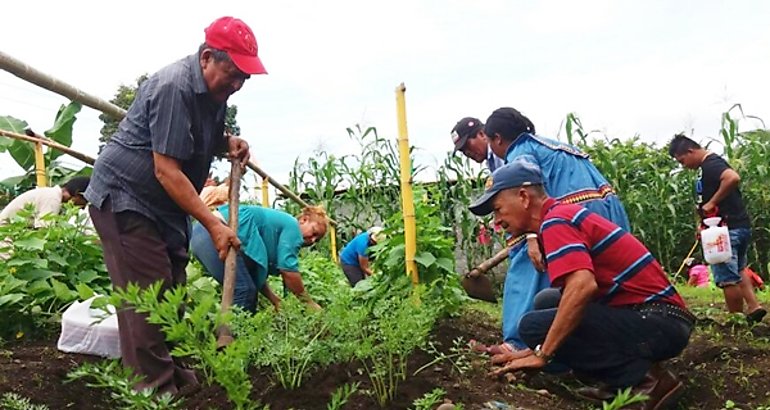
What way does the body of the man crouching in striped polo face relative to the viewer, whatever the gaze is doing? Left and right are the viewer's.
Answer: facing to the left of the viewer

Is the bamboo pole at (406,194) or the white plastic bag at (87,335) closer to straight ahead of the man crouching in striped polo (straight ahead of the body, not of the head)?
the white plastic bag

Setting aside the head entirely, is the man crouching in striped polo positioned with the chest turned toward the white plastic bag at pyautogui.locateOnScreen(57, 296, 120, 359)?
yes

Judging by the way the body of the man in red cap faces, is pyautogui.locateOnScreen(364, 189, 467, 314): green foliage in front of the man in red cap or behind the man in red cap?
in front

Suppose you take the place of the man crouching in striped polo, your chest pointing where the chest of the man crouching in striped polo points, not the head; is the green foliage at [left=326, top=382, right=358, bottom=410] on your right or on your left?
on your left

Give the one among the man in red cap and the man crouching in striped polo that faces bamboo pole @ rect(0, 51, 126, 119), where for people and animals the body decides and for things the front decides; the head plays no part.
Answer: the man crouching in striped polo

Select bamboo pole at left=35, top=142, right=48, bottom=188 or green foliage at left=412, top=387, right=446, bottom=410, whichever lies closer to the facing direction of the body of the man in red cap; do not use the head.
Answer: the green foliage

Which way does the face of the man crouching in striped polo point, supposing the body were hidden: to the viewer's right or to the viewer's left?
to the viewer's left

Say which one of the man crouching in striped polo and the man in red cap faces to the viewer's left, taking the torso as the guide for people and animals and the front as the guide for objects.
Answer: the man crouching in striped polo

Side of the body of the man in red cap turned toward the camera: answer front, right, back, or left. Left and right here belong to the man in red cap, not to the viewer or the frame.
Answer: right
